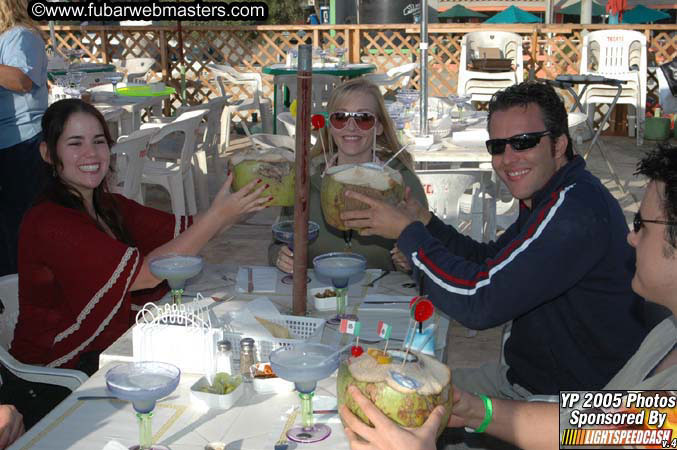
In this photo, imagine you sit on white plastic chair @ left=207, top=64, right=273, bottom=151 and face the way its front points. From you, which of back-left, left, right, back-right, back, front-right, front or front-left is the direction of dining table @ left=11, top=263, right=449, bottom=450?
back-right

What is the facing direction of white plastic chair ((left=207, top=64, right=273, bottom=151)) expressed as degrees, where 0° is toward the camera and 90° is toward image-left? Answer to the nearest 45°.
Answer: approximately 225°

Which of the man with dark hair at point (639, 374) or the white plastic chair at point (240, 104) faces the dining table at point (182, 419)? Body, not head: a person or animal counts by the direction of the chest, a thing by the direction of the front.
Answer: the man with dark hair

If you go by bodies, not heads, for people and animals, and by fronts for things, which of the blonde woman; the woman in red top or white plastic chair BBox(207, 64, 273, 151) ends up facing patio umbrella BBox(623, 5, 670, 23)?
the white plastic chair

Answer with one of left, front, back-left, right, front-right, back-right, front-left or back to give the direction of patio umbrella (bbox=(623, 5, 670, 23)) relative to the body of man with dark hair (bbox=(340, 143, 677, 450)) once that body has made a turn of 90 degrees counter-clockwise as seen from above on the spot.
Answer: back

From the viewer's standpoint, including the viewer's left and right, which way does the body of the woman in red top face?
facing the viewer and to the right of the viewer

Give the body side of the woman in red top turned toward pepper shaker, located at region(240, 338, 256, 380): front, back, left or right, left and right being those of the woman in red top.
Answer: front

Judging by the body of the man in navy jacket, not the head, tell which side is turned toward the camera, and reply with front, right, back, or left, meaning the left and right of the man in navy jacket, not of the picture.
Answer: left

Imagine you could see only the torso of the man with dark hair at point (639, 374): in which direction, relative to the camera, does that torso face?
to the viewer's left

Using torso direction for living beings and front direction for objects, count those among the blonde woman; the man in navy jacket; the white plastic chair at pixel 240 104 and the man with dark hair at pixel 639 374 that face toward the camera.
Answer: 1

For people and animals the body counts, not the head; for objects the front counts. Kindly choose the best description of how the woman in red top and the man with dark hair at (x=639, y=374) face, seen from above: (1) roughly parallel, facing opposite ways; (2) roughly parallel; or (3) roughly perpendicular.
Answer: roughly parallel, facing opposite ways

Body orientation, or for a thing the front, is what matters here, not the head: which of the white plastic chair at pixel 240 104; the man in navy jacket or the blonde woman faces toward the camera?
the blonde woman

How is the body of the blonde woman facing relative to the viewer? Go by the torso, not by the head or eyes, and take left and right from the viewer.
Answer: facing the viewer

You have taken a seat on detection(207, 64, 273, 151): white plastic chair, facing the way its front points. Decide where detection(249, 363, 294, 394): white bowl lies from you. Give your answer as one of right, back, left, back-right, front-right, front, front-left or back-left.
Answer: back-right
